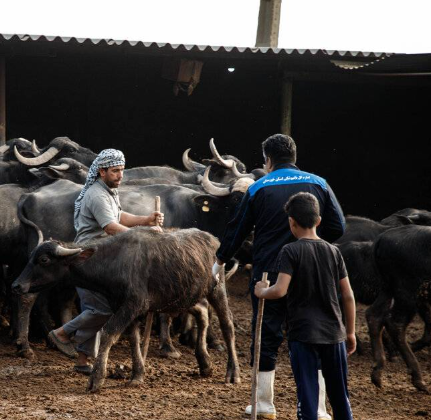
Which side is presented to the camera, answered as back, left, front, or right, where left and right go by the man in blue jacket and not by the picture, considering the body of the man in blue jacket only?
back

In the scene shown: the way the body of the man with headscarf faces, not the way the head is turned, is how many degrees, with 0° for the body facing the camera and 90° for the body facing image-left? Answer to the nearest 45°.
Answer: approximately 270°

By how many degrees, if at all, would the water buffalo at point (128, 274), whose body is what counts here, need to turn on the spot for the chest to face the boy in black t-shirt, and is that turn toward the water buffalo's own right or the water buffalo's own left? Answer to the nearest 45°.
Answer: approximately 135° to the water buffalo's own left

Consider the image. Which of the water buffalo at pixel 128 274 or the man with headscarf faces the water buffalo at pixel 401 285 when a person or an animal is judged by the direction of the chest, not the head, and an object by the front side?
the man with headscarf

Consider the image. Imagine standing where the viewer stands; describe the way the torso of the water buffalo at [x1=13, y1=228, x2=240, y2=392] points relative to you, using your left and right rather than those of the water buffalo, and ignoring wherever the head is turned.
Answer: facing to the left of the viewer

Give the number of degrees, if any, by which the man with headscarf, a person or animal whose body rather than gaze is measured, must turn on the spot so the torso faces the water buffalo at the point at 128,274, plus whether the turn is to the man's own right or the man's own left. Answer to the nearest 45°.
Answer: approximately 45° to the man's own right

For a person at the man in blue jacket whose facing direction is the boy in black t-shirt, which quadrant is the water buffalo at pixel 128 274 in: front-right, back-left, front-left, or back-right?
back-right
